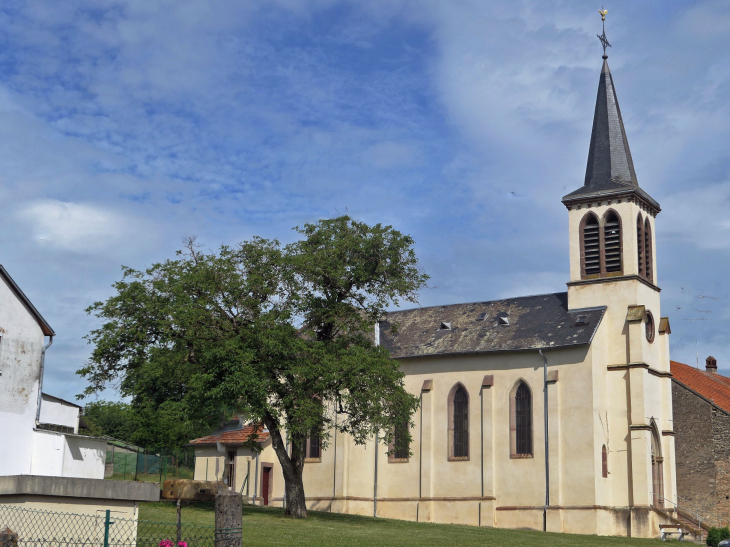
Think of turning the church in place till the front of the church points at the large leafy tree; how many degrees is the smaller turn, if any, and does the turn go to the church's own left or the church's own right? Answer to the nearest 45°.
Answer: approximately 135° to the church's own right

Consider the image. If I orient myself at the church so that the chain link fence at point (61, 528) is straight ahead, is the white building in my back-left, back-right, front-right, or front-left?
front-right

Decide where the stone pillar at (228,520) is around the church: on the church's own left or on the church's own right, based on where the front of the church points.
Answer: on the church's own right

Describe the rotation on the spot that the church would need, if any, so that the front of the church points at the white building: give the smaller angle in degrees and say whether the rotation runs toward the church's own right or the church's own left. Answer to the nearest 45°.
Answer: approximately 135° to the church's own right

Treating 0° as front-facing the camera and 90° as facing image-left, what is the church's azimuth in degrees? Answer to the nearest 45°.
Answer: approximately 270°

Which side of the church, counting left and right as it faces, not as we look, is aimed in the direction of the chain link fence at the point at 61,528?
right
